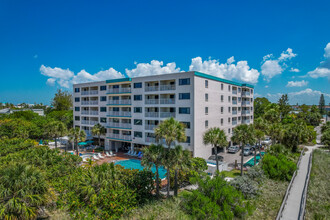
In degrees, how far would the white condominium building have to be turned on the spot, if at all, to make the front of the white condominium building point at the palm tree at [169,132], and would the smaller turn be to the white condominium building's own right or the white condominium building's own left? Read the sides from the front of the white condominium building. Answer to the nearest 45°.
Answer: approximately 45° to the white condominium building's own left

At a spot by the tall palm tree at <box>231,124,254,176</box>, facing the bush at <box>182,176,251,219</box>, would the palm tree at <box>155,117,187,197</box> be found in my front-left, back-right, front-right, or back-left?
front-right

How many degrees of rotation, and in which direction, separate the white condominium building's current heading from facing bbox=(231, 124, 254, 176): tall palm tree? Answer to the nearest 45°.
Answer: approximately 90° to its left

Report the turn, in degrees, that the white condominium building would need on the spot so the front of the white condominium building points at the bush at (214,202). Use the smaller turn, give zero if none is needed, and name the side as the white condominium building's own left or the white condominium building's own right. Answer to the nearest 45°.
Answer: approximately 45° to the white condominium building's own left

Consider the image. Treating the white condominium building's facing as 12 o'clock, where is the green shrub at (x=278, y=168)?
The green shrub is roughly at 9 o'clock from the white condominium building.

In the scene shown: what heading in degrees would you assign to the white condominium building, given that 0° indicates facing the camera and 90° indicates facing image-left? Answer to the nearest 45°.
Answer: approximately 45°

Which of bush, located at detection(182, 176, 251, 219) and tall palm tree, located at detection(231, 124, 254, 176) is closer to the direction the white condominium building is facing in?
the bush

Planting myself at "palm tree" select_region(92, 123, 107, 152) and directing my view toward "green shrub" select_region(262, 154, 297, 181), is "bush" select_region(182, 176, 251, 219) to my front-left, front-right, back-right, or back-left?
front-right

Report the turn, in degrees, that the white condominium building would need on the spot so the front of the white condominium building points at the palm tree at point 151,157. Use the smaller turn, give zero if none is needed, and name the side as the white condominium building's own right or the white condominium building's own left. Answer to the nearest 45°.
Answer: approximately 45° to the white condominium building's own left
